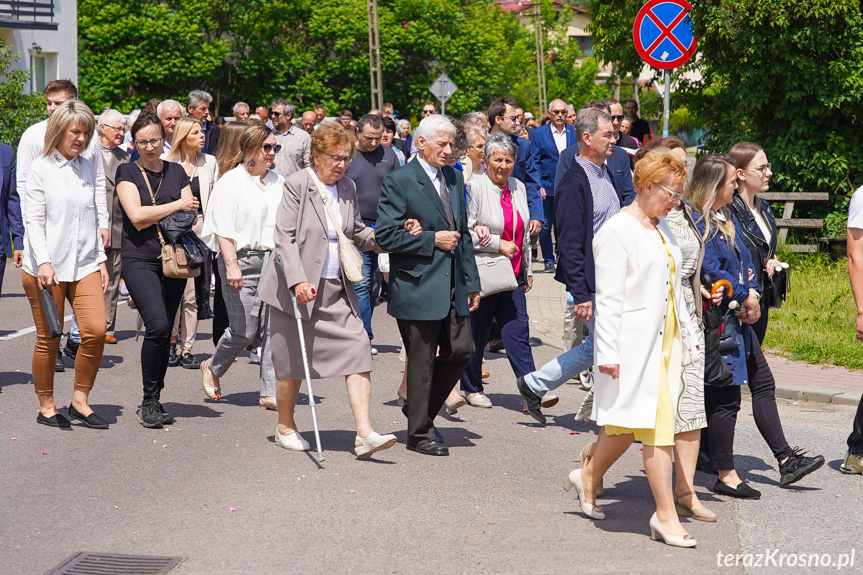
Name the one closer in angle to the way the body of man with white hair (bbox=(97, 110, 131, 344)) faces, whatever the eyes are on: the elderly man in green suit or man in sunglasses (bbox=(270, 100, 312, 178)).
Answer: the elderly man in green suit

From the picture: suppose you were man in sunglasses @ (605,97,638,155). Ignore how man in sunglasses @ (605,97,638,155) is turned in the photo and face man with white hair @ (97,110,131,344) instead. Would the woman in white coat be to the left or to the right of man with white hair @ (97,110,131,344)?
left

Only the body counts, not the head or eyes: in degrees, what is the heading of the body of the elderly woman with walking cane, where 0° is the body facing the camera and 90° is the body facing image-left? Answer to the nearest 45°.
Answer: approximately 315°

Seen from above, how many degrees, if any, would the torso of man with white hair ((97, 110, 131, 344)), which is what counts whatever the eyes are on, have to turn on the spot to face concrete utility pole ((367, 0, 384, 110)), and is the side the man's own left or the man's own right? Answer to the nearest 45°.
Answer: approximately 135° to the man's own left

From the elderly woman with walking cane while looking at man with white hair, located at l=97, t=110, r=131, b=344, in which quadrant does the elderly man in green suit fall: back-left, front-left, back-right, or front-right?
back-right
